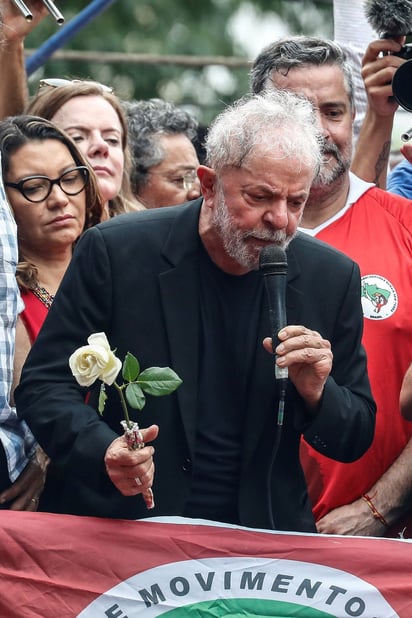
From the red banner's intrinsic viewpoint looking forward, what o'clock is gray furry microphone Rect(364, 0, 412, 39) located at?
The gray furry microphone is roughly at 7 o'clock from the red banner.

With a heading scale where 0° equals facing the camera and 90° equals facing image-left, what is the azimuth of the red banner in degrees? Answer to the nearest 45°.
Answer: approximately 0°

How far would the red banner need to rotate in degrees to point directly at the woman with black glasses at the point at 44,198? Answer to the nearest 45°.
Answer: approximately 180°

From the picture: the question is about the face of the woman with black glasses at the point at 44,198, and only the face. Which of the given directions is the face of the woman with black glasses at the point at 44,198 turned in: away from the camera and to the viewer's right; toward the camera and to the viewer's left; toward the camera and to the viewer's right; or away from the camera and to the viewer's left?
toward the camera and to the viewer's right
